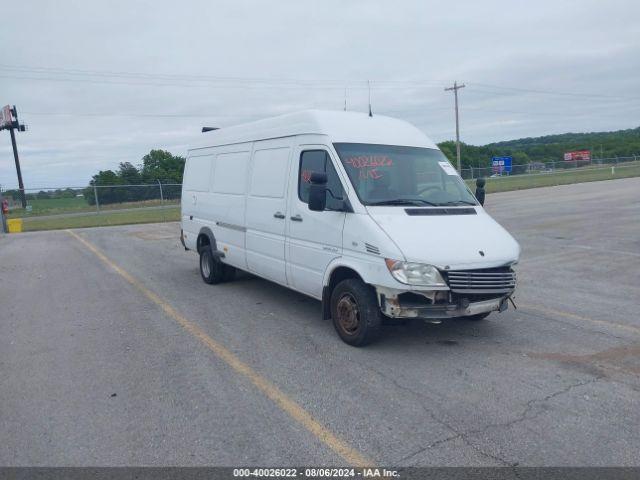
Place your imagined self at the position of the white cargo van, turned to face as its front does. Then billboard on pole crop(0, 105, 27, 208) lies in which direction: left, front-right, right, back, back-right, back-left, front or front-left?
back

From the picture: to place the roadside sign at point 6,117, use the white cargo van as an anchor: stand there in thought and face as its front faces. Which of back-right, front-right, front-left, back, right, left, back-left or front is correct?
back

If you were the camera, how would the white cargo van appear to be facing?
facing the viewer and to the right of the viewer
